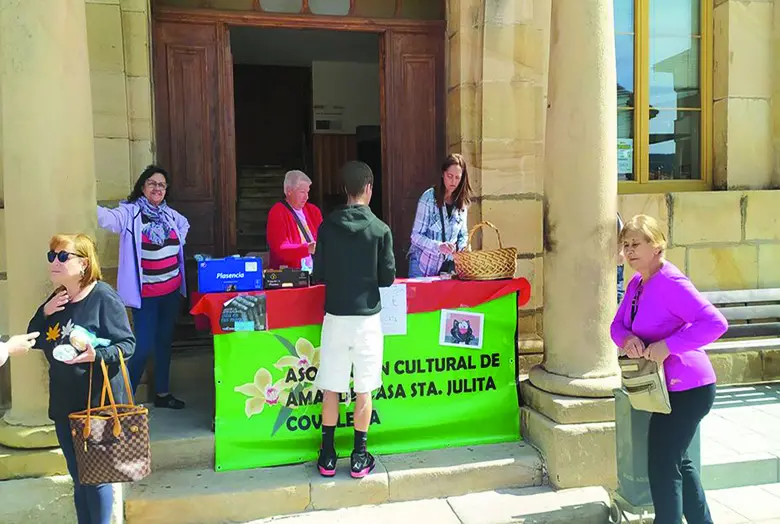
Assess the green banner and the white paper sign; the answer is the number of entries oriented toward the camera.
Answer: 2

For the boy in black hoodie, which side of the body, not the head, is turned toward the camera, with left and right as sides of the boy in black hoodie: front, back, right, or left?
back

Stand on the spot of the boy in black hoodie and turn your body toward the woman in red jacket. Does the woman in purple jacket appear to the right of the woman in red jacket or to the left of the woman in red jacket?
left

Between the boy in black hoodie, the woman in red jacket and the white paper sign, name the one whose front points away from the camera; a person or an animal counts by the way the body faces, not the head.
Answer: the boy in black hoodie

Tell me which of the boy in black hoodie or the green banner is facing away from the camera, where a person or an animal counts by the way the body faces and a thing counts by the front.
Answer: the boy in black hoodie

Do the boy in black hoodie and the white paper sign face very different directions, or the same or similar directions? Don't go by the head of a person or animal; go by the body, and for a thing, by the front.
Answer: very different directions
